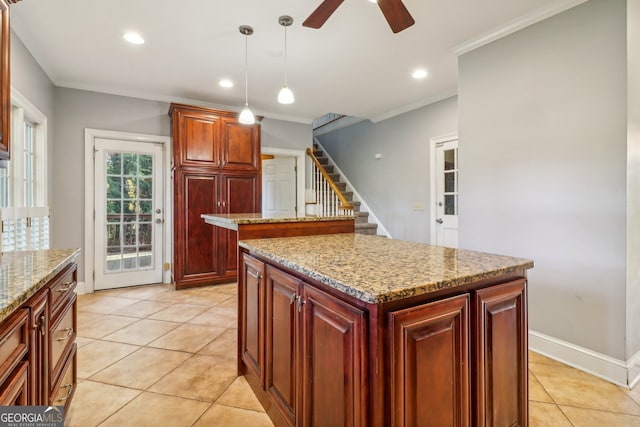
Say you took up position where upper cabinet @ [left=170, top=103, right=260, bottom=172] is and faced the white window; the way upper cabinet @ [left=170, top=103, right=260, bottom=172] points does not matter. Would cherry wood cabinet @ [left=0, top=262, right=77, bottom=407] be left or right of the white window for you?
left

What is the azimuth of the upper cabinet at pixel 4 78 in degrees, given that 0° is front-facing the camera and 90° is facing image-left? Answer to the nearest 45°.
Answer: approximately 270°

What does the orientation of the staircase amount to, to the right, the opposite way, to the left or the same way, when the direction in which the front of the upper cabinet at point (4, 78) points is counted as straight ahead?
to the right

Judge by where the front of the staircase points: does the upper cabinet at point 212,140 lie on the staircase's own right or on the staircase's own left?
on the staircase's own right

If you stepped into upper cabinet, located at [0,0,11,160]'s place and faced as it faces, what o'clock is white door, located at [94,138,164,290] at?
The white door is roughly at 10 o'clock from the upper cabinet.

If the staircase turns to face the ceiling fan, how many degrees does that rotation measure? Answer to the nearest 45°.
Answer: approximately 45° to its right

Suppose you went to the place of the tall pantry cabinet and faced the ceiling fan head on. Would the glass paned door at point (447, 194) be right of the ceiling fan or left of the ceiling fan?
left

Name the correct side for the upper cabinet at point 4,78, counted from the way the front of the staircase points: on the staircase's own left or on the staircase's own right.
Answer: on the staircase's own right

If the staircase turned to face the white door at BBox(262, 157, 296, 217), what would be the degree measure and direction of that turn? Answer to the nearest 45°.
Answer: approximately 135° to its right

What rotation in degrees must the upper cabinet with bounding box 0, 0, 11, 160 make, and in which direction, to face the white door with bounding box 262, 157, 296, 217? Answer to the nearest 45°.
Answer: approximately 45° to its left

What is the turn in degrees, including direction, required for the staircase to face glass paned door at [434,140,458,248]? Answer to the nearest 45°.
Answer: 0° — it already faces it
